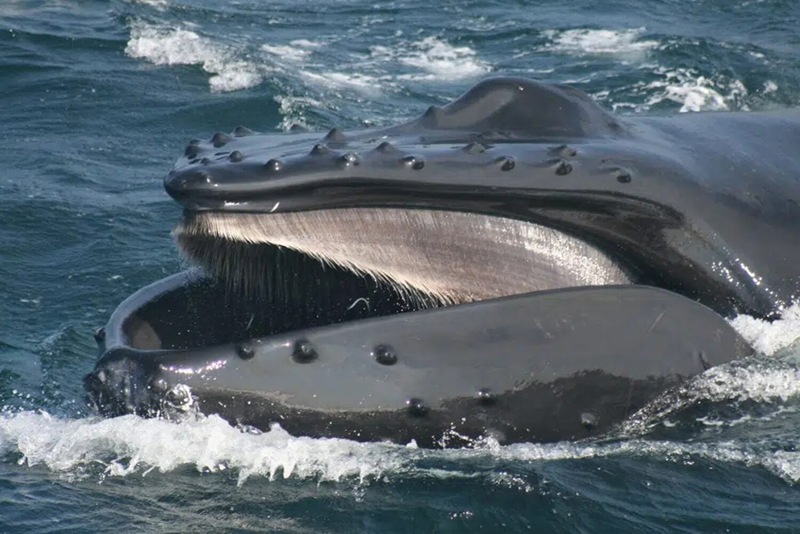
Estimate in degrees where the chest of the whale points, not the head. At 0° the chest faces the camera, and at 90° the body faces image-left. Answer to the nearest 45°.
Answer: approximately 90°
